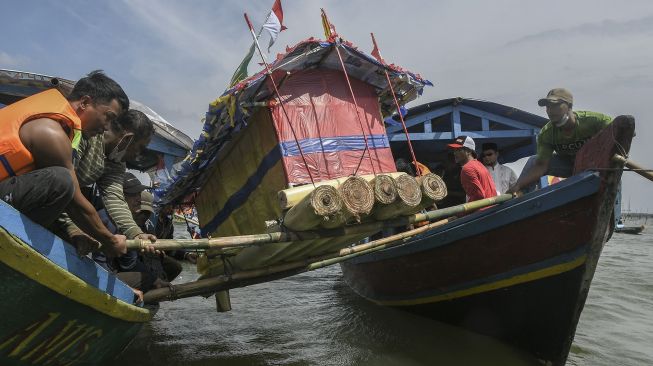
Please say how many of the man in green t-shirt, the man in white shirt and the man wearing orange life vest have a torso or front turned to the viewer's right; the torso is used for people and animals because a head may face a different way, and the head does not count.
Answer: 1

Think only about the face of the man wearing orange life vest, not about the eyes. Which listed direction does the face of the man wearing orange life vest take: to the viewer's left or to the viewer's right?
to the viewer's right

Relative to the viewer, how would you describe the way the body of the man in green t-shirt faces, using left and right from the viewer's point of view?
facing the viewer and to the left of the viewer

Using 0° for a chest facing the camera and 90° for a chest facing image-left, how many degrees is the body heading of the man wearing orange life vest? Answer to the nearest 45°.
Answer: approximately 270°

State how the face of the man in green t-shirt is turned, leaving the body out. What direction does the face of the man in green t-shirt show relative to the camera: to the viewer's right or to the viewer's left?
to the viewer's left

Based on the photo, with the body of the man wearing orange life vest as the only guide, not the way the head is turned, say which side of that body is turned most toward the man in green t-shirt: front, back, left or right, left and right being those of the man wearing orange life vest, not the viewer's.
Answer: front

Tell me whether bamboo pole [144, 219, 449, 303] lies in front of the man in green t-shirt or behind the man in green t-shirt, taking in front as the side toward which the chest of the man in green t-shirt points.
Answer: in front

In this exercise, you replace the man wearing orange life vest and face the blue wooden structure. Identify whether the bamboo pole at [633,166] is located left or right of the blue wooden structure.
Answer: right

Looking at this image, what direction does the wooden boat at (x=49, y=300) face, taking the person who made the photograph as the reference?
facing the viewer and to the right of the viewer

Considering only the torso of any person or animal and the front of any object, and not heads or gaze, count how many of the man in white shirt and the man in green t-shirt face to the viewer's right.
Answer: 0

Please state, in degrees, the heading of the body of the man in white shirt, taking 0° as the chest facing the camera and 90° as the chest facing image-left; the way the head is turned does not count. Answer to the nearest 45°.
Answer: approximately 45°
